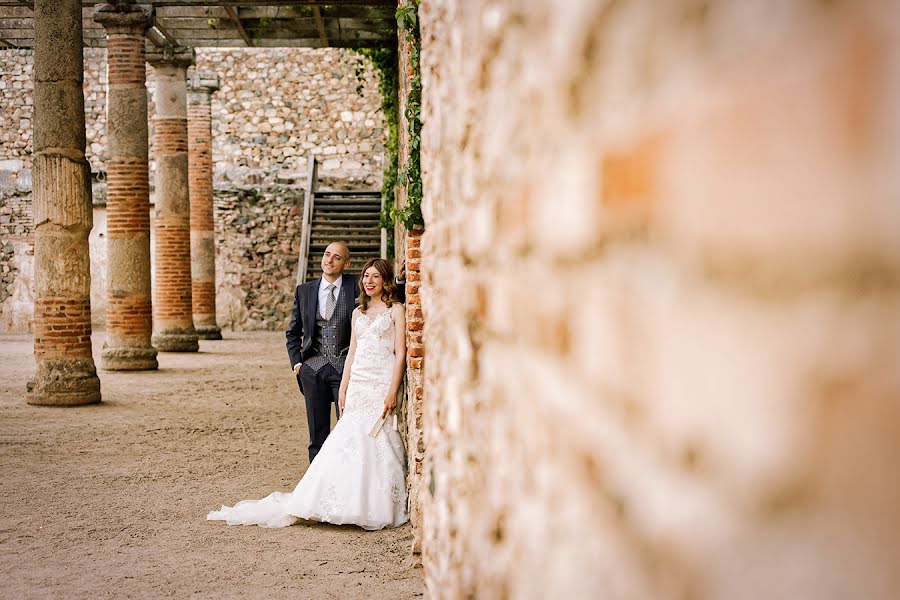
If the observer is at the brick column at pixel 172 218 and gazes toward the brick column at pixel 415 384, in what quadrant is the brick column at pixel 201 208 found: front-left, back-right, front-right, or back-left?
back-left

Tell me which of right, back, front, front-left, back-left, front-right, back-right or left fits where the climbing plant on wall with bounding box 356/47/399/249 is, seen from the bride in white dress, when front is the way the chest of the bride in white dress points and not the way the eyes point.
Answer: back-right

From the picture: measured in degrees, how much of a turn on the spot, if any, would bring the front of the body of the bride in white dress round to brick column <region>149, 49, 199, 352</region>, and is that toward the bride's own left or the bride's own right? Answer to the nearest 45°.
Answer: approximately 135° to the bride's own right

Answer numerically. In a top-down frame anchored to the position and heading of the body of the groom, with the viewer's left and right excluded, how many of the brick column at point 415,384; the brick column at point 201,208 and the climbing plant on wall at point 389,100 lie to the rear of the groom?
2

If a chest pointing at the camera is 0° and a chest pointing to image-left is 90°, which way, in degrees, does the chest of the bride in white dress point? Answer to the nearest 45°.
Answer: approximately 45°

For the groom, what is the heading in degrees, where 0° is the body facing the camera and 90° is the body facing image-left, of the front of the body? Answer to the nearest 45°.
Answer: approximately 0°

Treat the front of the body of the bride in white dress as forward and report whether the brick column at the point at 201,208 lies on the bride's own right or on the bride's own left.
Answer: on the bride's own right

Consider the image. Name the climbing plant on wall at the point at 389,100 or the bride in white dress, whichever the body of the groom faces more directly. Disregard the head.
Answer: the bride in white dress

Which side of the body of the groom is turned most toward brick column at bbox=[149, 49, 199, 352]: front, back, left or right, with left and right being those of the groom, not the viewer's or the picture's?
back
